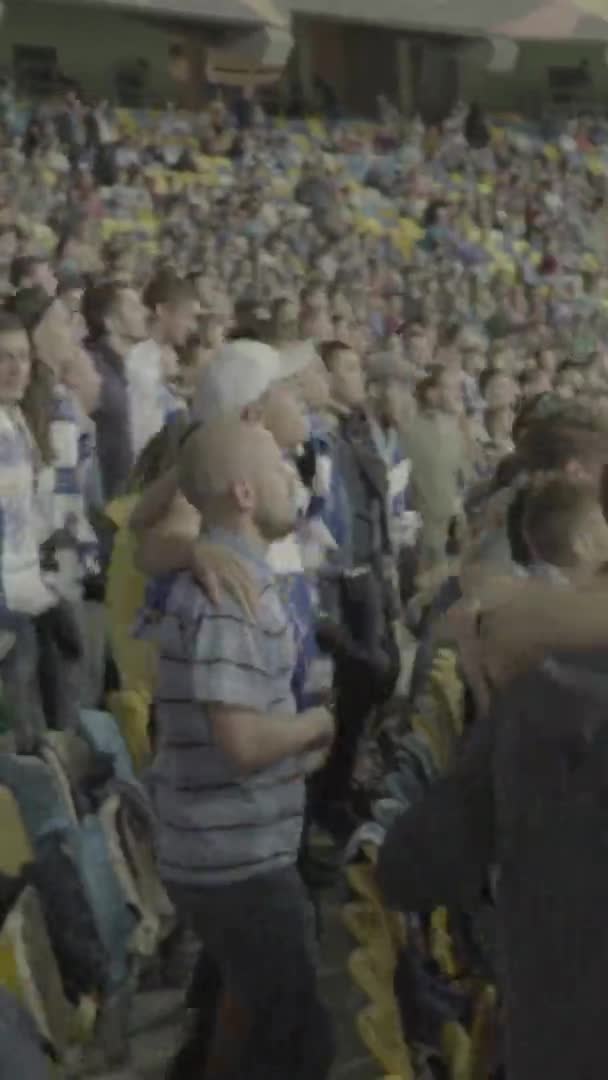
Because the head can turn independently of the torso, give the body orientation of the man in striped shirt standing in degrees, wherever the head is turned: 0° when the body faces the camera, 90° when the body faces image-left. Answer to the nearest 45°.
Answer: approximately 270°
